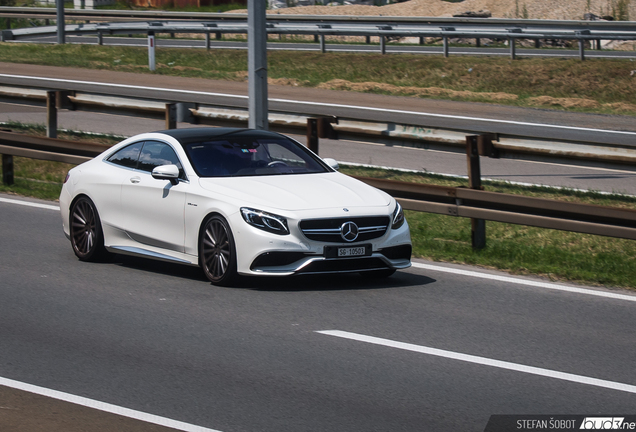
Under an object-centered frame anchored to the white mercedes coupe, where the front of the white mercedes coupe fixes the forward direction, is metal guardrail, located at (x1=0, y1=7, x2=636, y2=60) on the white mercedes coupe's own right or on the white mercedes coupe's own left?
on the white mercedes coupe's own left

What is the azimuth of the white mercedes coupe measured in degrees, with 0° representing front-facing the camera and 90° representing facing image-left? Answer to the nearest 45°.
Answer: approximately 315°
